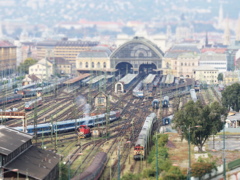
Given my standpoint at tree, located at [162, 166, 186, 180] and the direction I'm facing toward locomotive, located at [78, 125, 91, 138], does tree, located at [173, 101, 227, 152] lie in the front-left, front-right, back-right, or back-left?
front-right

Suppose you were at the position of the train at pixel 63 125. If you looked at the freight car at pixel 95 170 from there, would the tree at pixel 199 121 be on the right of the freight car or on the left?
left

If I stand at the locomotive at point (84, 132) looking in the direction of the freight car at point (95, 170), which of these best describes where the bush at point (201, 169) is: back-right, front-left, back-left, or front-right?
front-left

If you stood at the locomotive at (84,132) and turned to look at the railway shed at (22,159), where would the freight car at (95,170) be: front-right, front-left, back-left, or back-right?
front-left
